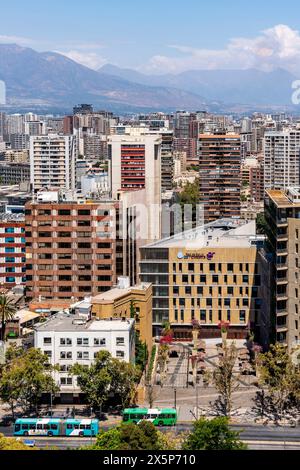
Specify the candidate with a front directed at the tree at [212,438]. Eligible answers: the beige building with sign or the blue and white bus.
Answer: the beige building with sign

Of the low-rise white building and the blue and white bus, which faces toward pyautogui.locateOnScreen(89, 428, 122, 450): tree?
the low-rise white building

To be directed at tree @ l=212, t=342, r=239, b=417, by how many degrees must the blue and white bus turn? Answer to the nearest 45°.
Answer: approximately 180°

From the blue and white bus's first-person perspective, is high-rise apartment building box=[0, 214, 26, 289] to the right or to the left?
on its right

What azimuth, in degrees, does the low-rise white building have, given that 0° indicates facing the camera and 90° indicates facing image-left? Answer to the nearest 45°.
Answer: approximately 0°

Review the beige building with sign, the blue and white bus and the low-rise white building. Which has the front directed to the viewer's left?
the blue and white bus

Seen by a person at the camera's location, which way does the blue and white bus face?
facing to the left of the viewer

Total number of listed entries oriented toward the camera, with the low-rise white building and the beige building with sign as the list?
2

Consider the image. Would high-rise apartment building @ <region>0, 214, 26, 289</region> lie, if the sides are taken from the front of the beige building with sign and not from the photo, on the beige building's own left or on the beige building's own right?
on the beige building's own right

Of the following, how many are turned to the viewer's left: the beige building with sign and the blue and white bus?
1

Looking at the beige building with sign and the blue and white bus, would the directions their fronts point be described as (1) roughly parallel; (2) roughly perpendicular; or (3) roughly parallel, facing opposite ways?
roughly perpendicular

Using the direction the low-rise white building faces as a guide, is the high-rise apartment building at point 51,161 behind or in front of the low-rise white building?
behind

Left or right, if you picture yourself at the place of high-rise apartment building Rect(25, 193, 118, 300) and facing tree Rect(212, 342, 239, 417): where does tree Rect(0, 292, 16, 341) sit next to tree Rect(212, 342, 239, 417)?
right
